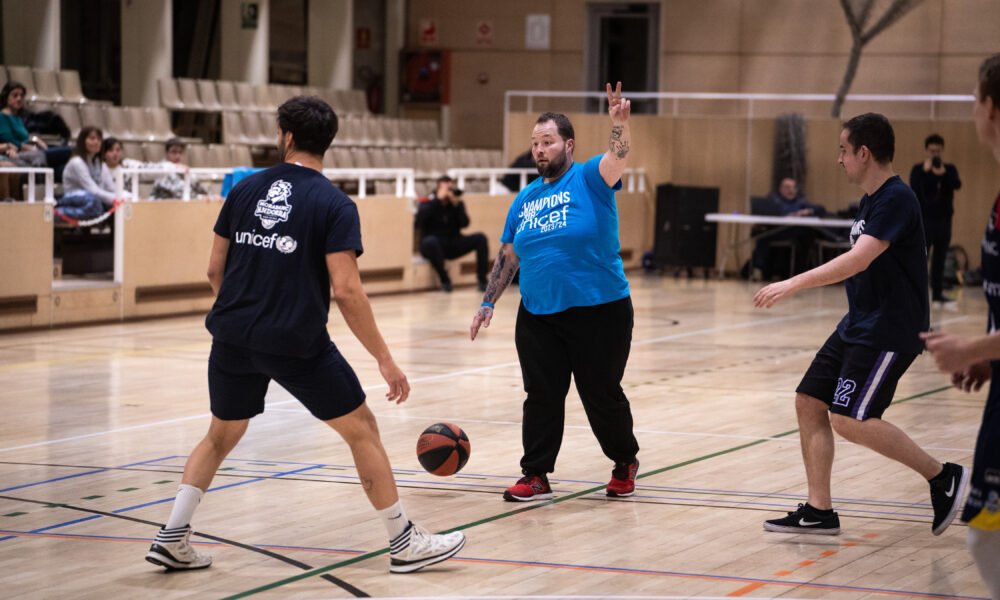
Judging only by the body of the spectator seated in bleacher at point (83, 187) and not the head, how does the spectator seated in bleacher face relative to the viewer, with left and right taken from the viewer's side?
facing the viewer and to the right of the viewer

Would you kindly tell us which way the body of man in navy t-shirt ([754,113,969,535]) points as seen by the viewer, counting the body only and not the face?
to the viewer's left

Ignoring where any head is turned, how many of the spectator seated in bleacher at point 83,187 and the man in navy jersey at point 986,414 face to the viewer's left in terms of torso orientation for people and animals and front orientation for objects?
1

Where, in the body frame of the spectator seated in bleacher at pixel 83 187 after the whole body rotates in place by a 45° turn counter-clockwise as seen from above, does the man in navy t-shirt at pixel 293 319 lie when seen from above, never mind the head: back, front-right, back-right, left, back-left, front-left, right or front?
right

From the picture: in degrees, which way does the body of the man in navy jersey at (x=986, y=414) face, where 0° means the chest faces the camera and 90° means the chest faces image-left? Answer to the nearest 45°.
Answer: approximately 90°

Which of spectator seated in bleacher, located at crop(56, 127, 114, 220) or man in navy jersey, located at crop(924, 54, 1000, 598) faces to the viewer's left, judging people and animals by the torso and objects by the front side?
the man in navy jersey

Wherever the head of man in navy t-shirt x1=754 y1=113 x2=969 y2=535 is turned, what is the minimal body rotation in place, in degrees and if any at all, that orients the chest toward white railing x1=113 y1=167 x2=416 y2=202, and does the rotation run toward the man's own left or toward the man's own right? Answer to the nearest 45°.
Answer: approximately 45° to the man's own right

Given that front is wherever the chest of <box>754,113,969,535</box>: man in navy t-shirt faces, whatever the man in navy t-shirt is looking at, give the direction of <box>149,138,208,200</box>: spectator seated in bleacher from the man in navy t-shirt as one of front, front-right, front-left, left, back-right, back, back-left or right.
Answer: front-right

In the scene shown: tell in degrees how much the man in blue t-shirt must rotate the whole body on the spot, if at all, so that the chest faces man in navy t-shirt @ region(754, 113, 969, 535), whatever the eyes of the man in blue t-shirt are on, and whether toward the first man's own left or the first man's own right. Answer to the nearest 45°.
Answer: approximately 90° to the first man's own left

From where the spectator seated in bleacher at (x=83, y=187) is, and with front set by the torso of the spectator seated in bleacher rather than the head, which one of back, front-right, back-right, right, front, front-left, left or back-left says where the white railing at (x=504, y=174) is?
left

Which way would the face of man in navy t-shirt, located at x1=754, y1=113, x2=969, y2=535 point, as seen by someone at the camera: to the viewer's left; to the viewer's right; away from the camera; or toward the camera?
to the viewer's left

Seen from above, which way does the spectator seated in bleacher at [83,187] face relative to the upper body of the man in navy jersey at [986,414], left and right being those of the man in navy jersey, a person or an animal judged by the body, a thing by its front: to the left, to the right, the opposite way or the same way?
the opposite way

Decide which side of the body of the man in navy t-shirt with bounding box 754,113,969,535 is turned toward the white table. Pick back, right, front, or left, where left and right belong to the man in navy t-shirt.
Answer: right

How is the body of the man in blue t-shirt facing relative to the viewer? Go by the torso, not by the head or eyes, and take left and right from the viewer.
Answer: facing the viewer and to the left of the viewer
